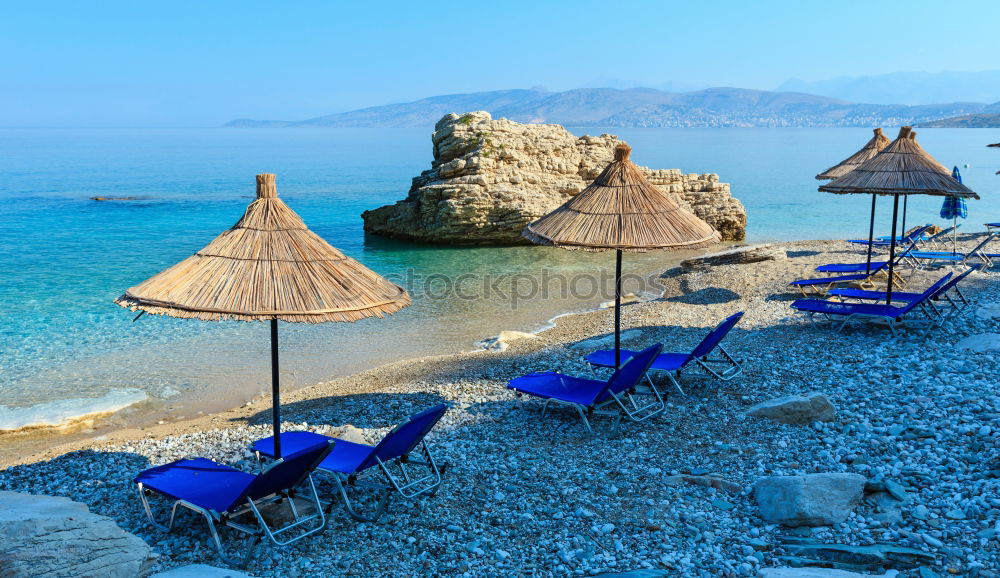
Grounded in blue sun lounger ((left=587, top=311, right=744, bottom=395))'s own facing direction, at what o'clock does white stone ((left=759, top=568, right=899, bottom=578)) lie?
The white stone is roughly at 9 o'clock from the blue sun lounger.

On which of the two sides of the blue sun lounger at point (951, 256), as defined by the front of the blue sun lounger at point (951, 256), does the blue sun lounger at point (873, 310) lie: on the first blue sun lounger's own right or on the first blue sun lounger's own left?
on the first blue sun lounger's own left

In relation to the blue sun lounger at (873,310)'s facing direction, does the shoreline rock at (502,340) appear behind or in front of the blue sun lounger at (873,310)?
in front

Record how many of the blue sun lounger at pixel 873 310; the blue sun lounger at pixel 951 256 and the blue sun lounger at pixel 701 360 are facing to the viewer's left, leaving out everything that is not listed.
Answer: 3

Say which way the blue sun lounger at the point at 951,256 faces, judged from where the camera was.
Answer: facing to the left of the viewer

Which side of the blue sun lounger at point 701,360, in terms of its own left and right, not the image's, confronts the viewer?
left

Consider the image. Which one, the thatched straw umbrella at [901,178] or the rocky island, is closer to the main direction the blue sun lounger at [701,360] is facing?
the rocky island

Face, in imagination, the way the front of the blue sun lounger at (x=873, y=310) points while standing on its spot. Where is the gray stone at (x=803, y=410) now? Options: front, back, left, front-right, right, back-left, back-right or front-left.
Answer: left

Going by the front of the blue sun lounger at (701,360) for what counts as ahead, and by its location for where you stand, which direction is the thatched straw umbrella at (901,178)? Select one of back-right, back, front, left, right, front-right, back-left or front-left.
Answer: back-right

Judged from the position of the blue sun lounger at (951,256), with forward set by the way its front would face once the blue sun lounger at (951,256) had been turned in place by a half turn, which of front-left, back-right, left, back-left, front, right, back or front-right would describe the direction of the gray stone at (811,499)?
right

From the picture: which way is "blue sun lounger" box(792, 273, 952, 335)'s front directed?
to the viewer's left
